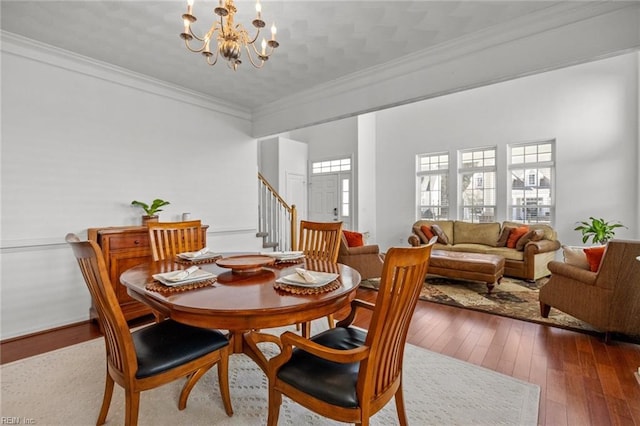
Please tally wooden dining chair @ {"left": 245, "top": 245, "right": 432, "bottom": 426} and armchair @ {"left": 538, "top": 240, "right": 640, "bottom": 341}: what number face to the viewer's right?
0

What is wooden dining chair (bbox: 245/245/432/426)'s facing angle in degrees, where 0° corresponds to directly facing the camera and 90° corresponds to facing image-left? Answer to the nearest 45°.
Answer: approximately 135°

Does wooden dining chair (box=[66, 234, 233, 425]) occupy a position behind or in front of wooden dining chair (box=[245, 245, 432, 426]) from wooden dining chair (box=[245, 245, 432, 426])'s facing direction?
in front

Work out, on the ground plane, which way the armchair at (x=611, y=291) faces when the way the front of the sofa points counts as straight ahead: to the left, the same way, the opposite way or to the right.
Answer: to the right

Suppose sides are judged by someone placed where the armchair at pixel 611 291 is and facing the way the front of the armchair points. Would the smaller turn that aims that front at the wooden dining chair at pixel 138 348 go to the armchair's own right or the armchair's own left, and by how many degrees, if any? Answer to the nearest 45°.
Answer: approximately 90° to the armchair's own left

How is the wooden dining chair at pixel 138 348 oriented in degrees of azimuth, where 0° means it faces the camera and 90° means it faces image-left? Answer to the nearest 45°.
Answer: approximately 225°

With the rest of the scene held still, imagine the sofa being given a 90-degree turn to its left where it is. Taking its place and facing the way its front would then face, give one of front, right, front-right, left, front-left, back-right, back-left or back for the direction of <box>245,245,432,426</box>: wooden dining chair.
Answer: front-right

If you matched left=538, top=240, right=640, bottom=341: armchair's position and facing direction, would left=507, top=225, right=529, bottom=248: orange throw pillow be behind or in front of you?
in front

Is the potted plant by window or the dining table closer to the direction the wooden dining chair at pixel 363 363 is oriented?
the dining table

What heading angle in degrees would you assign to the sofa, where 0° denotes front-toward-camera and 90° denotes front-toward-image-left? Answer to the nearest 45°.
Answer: approximately 45°

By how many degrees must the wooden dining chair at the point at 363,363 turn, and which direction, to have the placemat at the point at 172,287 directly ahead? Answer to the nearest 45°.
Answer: approximately 45° to its left

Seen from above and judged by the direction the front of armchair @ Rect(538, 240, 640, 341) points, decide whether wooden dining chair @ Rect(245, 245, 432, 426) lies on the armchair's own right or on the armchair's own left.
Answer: on the armchair's own left

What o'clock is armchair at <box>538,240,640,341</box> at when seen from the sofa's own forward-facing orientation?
The armchair is roughly at 10 o'clock from the sofa.
